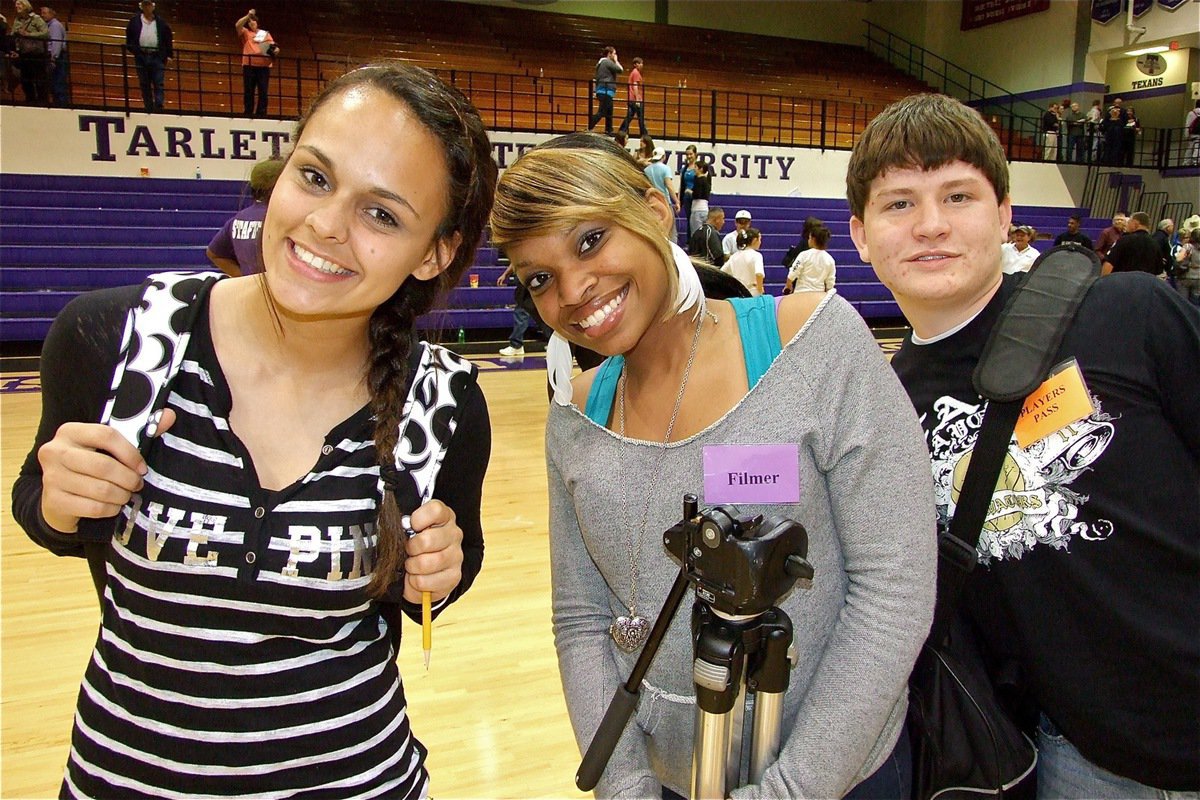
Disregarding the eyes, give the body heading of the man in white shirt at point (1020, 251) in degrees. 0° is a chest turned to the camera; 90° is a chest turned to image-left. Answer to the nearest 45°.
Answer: approximately 0°

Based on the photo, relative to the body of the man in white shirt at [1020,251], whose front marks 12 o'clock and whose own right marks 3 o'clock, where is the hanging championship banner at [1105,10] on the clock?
The hanging championship banner is roughly at 6 o'clock from the man in white shirt.

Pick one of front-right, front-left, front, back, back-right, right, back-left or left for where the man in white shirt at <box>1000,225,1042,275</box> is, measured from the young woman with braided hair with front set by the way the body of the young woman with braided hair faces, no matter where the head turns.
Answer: back-left

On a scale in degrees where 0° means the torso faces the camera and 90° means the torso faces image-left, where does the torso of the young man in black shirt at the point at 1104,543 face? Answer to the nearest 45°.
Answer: approximately 45°

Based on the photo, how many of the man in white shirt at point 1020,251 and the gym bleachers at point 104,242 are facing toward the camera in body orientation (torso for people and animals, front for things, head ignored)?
2

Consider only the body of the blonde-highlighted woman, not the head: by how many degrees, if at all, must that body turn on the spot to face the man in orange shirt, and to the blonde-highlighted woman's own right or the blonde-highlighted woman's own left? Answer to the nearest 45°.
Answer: approximately 135° to the blonde-highlighted woman's own right

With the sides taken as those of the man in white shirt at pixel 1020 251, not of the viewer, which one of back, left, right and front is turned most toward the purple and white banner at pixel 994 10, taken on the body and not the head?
back

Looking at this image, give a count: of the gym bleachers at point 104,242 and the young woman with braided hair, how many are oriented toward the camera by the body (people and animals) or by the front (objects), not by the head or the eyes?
2
